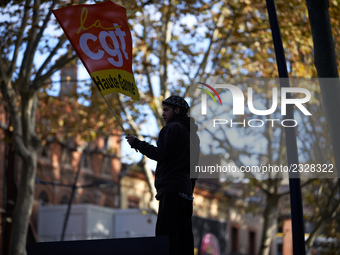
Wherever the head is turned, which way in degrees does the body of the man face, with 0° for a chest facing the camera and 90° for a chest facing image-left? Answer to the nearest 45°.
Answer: approximately 90°

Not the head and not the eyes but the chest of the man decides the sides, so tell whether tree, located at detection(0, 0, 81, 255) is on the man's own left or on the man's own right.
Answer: on the man's own right

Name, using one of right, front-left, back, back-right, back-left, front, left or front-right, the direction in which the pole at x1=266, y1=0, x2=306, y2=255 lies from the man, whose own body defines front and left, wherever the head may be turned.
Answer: back-right

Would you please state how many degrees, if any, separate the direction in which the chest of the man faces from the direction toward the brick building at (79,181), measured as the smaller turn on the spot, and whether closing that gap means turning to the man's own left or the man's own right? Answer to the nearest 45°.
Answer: approximately 90° to the man's own right

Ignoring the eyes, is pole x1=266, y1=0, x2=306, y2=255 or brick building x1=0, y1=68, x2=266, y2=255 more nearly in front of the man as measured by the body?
the brick building

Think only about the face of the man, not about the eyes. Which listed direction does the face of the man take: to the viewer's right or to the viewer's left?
to the viewer's left
